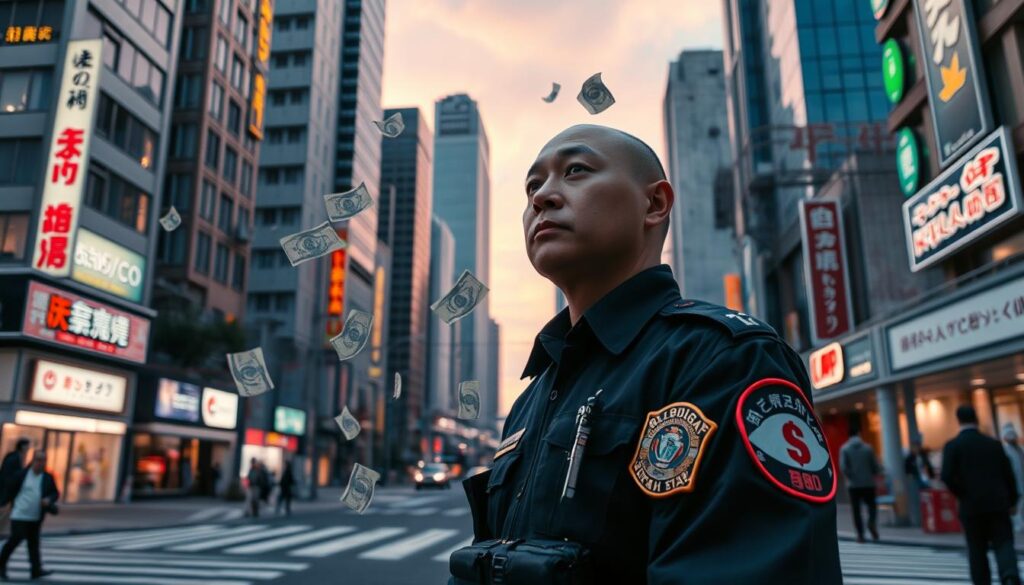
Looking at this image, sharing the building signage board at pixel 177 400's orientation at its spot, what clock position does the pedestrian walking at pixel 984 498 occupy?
The pedestrian walking is roughly at 1 o'clock from the building signage board.

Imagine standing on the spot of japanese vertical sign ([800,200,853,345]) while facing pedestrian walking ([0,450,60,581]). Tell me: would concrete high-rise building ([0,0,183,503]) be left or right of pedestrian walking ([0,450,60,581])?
right

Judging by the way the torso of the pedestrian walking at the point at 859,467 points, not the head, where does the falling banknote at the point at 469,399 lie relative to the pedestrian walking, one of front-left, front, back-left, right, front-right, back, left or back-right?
back

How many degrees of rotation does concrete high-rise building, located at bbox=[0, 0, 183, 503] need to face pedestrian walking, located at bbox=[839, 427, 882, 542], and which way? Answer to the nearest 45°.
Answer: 0° — it already faces them

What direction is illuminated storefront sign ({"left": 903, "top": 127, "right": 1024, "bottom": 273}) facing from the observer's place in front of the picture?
facing the viewer and to the left of the viewer

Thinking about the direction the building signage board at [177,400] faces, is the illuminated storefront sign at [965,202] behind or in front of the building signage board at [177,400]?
in front

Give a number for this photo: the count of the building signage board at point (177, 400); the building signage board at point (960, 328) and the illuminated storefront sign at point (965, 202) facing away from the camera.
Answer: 0

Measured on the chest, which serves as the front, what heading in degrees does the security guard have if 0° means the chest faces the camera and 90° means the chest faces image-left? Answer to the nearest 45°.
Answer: approximately 45°

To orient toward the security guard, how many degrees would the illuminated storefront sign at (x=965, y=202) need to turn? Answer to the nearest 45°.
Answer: approximately 45° to its left

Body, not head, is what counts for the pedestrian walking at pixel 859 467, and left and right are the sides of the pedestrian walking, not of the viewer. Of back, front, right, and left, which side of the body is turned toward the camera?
back

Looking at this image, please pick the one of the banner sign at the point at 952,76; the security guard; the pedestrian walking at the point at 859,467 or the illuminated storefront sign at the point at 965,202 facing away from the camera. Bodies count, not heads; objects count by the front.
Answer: the pedestrian walking

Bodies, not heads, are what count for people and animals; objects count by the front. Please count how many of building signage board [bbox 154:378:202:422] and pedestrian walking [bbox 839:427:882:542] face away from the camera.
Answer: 1

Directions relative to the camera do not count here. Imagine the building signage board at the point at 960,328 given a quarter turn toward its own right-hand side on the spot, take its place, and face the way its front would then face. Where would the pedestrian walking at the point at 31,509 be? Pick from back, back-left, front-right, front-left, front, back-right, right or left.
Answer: left

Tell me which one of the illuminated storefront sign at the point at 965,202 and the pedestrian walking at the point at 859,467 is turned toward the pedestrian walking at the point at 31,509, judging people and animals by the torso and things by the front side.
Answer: the illuminated storefront sign

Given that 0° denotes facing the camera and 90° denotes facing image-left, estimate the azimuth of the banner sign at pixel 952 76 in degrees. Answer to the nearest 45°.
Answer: approximately 45°

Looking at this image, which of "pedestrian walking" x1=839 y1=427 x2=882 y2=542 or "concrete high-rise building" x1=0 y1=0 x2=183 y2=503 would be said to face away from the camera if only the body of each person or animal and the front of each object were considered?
the pedestrian walking

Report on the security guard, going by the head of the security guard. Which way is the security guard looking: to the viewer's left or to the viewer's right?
to the viewer's left
